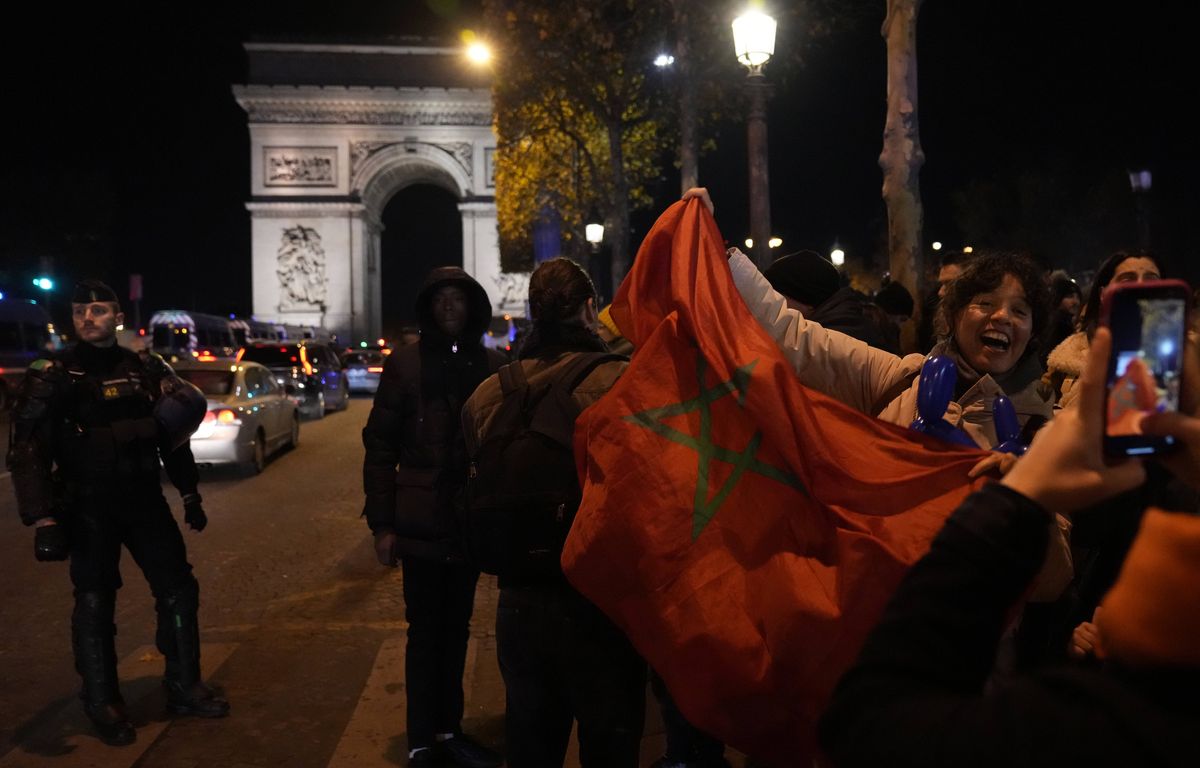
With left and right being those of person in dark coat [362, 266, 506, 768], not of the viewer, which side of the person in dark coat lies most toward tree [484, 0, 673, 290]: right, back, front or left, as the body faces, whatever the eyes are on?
back

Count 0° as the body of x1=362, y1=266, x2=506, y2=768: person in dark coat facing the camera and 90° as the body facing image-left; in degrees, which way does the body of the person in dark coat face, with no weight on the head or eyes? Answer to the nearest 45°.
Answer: approximately 0°

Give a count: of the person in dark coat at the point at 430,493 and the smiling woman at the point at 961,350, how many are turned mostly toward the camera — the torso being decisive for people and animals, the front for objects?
2

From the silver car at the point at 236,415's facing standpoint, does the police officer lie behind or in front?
behind

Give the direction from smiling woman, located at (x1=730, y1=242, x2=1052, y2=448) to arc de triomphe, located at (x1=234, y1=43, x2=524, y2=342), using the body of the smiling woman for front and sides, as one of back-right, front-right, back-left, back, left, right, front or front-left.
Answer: back-right

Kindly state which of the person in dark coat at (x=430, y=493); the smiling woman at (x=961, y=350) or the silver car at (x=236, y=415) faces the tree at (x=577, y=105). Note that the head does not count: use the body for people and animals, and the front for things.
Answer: the silver car

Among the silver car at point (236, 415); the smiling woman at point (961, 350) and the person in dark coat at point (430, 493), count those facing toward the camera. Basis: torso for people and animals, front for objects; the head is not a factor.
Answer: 2

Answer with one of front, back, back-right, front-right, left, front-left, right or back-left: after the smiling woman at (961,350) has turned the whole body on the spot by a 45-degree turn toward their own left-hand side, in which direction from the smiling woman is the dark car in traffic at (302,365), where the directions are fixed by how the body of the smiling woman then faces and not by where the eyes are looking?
back

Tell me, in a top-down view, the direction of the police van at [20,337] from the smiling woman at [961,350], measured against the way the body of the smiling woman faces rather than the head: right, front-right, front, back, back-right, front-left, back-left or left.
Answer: back-right

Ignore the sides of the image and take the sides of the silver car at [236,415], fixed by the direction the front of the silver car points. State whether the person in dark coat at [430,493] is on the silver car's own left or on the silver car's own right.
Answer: on the silver car's own right

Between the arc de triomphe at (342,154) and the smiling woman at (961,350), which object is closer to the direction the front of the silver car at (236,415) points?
the arc de triomphe

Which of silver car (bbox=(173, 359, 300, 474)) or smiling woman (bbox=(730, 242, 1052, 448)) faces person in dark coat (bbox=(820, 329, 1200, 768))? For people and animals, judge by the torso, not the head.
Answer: the smiling woman

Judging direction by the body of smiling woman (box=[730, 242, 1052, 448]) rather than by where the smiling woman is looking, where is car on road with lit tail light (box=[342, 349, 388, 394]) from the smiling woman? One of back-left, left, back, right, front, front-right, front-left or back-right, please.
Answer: back-right
